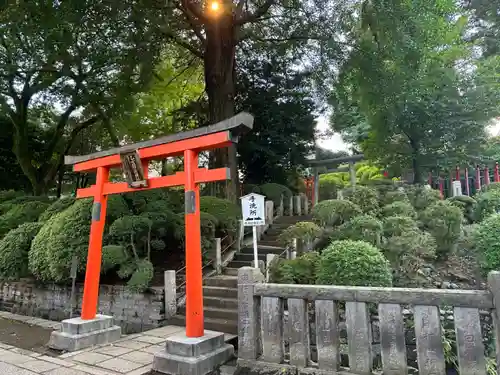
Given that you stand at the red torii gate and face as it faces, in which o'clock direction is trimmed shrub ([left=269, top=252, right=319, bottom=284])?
The trimmed shrub is roughly at 7 o'clock from the red torii gate.

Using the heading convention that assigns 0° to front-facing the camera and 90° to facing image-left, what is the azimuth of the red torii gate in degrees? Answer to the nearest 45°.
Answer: approximately 45°

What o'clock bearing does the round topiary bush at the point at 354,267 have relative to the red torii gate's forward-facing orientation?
The round topiary bush is roughly at 8 o'clock from the red torii gate.

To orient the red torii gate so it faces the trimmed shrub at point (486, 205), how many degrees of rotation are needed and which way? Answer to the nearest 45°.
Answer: approximately 135° to its left

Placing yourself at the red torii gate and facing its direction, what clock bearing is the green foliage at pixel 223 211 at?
The green foliage is roughly at 5 o'clock from the red torii gate.

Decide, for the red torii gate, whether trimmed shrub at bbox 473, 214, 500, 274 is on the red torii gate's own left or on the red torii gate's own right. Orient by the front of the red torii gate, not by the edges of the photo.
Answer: on the red torii gate's own left

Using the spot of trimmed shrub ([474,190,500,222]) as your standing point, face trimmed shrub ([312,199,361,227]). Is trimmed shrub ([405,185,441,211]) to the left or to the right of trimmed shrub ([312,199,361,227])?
right

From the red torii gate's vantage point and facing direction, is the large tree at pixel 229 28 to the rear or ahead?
to the rear

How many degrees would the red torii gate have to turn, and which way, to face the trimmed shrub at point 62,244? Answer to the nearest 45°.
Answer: approximately 90° to its right

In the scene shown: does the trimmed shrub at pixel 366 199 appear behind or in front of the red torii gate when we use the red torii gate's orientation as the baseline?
behind

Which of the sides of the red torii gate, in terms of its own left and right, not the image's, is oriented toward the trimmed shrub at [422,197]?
back
